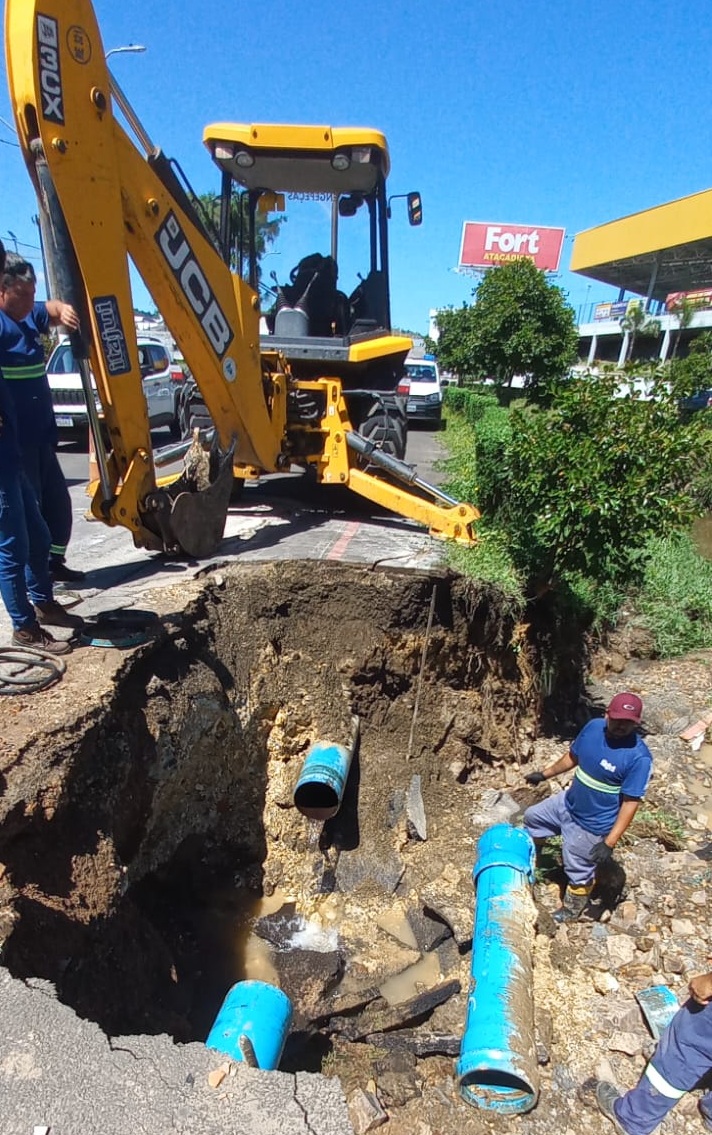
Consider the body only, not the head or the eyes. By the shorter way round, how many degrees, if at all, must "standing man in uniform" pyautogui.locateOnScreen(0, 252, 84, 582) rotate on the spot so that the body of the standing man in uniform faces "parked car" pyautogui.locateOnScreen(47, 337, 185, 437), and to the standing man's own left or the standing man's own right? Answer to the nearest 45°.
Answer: approximately 135° to the standing man's own left

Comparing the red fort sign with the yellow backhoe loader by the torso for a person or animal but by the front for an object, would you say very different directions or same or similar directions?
very different directions

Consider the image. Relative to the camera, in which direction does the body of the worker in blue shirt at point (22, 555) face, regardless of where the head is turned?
to the viewer's right

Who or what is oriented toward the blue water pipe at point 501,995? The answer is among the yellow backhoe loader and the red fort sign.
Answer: the red fort sign

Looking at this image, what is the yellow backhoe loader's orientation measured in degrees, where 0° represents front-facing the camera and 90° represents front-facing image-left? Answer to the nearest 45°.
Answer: approximately 180°

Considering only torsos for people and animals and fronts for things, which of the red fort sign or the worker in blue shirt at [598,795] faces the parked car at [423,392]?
the red fort sign
